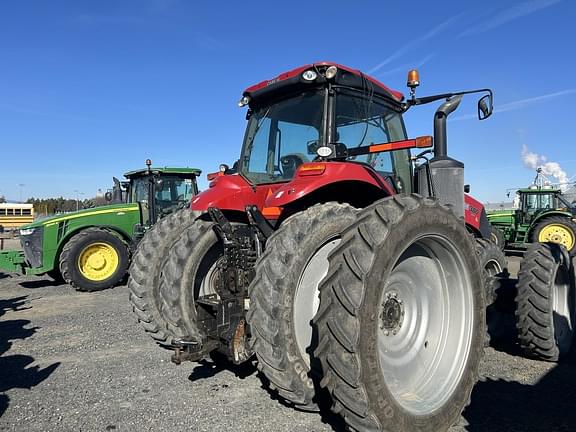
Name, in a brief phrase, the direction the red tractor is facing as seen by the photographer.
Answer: facing away from the viewer and to the right of the viewer

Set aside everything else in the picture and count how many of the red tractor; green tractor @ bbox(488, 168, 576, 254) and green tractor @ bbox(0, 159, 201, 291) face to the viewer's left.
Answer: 2

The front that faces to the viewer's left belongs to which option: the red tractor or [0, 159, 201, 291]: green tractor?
the green tractor

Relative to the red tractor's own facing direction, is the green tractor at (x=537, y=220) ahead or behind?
ahead

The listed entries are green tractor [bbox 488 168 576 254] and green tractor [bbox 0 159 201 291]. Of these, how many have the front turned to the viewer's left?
2

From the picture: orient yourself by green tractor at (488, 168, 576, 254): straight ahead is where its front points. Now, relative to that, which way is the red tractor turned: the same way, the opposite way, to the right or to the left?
to the right

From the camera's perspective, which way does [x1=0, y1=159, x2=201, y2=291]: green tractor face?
to the viewer's left

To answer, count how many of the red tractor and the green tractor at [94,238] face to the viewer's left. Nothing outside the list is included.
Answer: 1

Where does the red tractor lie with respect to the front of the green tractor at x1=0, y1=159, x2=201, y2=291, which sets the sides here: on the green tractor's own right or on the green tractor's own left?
on the green tractor's own left

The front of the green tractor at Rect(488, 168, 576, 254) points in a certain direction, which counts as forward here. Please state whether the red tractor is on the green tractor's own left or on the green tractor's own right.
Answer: on the green tractor's own left

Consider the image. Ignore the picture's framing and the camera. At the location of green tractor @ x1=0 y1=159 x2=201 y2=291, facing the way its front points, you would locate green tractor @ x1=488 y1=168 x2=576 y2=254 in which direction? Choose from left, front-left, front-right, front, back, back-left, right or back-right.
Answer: back

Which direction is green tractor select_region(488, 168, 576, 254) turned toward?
to the viewer's left

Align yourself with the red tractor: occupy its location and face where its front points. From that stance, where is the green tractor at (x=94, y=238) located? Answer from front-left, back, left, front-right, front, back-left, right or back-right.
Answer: left
